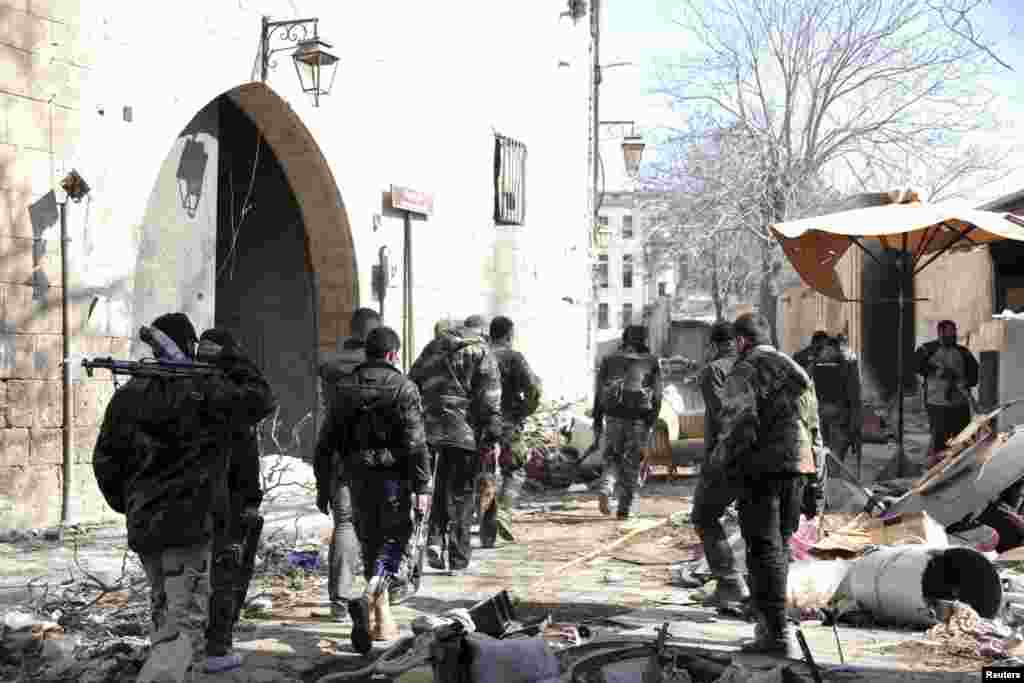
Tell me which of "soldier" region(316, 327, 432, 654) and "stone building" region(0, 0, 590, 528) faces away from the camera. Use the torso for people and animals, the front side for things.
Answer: the soldier

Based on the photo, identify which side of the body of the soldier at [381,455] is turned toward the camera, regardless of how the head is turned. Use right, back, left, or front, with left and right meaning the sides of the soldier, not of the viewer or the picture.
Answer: back

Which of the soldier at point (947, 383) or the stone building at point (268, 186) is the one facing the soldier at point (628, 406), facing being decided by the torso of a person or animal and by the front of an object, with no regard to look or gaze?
the stone building

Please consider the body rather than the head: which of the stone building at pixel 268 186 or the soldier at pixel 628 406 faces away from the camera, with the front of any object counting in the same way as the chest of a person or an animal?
the soldier

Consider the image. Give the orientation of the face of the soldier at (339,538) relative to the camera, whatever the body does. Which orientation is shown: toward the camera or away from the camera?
away from the camera

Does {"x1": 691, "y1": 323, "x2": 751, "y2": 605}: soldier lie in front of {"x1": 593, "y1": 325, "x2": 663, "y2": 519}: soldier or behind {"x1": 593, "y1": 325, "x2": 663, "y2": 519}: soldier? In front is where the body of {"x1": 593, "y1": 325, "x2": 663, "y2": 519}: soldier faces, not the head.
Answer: behind

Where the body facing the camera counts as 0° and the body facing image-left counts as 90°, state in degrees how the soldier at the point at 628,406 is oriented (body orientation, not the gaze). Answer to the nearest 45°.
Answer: approximately 180°

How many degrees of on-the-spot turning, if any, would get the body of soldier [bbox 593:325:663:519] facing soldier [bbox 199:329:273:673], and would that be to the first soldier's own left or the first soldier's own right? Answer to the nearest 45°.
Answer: approximately 180°

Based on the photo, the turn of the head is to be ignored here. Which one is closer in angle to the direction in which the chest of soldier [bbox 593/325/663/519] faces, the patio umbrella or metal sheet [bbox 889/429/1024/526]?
the patio umbrella

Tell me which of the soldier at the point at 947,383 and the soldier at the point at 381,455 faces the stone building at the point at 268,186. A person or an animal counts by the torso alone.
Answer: the soldier at the point at 381,455

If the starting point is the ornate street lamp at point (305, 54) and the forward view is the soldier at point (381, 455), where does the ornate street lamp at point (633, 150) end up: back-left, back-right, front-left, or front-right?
back-left

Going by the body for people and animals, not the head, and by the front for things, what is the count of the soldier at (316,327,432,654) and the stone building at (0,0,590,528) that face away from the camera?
1

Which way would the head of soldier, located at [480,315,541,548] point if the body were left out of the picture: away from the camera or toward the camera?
away from the camera
